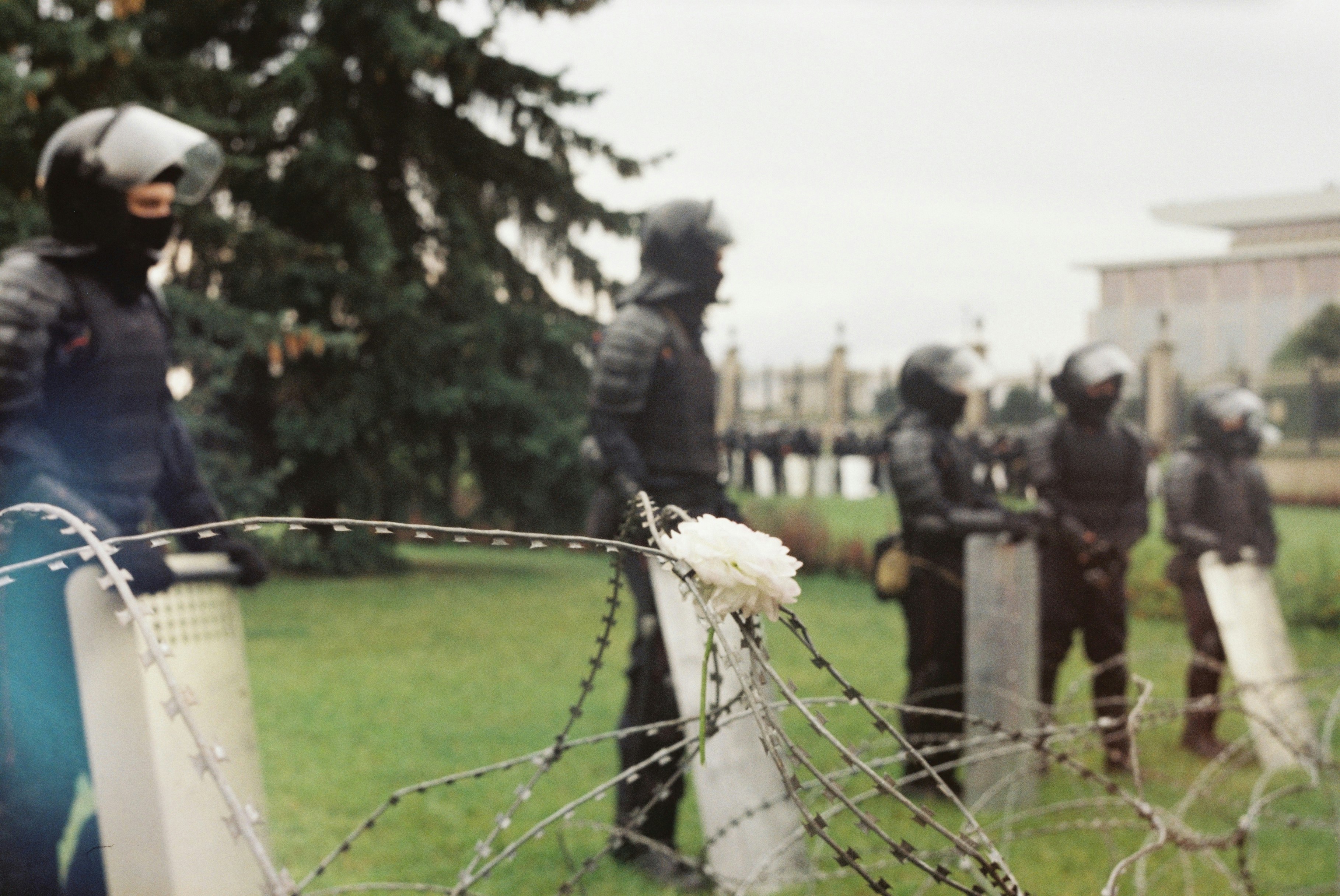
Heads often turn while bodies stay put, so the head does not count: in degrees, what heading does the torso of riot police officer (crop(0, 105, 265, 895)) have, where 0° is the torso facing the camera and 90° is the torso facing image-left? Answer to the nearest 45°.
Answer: approximately 315°

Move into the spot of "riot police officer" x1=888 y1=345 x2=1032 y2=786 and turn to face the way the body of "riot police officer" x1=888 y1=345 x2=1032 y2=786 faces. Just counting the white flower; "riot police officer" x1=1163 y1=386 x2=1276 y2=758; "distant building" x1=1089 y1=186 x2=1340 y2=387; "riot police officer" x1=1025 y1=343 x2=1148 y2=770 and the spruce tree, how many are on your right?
1

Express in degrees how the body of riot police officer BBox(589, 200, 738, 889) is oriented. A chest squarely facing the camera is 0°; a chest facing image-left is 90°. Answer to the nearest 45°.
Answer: approximately 270°

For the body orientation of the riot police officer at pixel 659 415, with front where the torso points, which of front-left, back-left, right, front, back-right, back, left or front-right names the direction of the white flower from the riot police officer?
right

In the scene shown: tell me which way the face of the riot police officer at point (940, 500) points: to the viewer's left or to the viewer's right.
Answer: to the viewer's right

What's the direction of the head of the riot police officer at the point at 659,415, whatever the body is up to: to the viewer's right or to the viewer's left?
to the viewer's right

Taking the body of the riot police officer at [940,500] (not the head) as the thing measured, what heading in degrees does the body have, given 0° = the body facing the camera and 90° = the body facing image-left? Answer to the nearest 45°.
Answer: approximately 270°

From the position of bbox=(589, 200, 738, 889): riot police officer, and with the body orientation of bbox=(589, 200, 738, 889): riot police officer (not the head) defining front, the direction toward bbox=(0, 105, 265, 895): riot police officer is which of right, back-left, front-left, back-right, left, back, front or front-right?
back-right

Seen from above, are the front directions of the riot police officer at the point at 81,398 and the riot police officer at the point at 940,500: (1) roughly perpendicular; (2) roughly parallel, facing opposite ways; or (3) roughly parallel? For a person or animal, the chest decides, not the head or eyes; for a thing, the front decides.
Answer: roughly parallel

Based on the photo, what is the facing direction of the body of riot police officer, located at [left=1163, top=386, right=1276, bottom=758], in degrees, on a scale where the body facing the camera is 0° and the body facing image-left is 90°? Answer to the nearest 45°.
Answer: approximately 315°

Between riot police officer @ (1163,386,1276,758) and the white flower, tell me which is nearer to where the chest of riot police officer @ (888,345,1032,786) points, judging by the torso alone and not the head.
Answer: the riot police officer

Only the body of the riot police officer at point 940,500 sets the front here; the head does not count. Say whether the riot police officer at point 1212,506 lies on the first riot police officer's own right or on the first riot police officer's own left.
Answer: on the first riot police officer's own left

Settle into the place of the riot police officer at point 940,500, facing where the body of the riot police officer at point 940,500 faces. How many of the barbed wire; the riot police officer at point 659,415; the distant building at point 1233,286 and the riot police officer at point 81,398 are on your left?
1

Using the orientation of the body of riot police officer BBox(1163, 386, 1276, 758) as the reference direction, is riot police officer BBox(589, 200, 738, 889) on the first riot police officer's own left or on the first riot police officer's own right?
on the first riot police officer's own right

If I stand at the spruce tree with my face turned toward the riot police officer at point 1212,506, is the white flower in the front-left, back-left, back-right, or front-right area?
front-right
